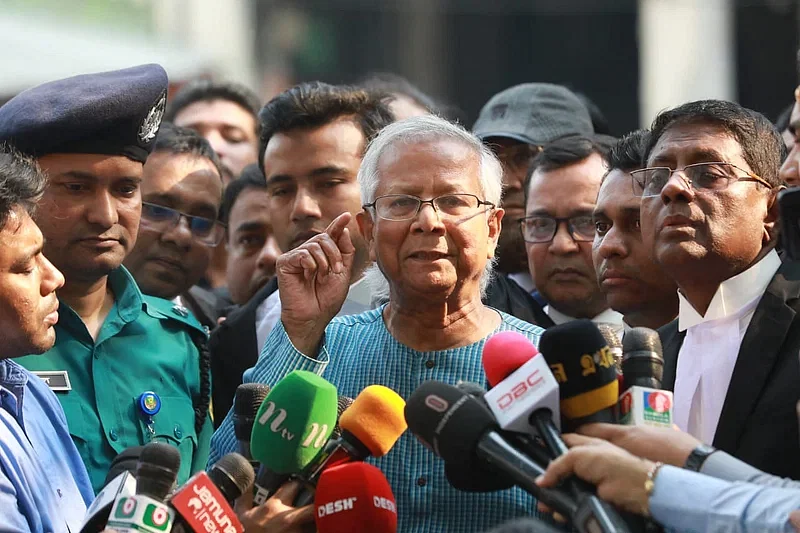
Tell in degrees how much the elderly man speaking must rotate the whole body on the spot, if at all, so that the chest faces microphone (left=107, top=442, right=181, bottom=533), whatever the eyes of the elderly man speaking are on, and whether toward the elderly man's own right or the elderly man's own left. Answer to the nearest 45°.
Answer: approximately 45° to the elderly man's own right

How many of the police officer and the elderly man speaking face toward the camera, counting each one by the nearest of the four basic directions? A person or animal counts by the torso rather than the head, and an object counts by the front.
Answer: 2

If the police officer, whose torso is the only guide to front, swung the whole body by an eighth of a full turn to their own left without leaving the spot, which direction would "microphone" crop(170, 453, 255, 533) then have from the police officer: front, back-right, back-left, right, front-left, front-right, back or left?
front-right

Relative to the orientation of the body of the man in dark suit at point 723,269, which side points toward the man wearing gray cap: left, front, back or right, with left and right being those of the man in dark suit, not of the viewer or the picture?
right

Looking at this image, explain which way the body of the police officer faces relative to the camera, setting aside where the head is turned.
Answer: toward the camera

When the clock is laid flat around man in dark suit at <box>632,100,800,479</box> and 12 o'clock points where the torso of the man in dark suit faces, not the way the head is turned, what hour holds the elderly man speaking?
The elderly man speaking is roughly at 1 o'clock from the man in dark suit.

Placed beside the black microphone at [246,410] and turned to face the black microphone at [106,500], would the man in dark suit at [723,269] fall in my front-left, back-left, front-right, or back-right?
back-left

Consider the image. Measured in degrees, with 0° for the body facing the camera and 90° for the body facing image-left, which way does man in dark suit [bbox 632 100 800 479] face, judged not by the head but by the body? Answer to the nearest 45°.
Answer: approximately 45°

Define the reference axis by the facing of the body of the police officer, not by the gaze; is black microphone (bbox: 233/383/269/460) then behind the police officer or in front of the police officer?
in front

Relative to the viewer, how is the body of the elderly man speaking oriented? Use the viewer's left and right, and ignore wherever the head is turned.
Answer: facing the viewer

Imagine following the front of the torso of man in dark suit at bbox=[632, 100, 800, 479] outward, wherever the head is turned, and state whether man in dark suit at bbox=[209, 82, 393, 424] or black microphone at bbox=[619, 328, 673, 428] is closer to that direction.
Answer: the black microphone

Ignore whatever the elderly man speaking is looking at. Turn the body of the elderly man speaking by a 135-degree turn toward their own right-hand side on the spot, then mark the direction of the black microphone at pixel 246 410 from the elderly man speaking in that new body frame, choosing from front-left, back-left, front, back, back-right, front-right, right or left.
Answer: left

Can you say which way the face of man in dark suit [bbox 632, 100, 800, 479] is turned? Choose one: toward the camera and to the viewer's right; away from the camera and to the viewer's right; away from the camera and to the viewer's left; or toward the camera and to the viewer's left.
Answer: toward the camera and to the viewer's left

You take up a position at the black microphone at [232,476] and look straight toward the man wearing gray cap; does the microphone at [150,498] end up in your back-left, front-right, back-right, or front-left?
back-left

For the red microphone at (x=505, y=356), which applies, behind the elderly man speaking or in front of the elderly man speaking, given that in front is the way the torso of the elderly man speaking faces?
in front
